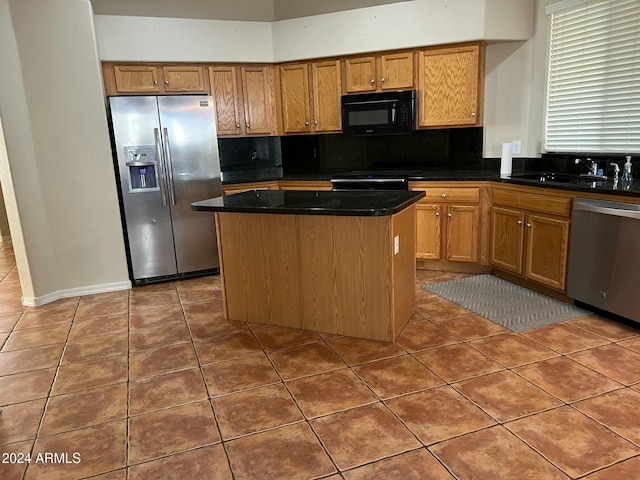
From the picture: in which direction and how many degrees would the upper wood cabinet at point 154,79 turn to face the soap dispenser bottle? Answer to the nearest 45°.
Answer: approximately 45° to its left

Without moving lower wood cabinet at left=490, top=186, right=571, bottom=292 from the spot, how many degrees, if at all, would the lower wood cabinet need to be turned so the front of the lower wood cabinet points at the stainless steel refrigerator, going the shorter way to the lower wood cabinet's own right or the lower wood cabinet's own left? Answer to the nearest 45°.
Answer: approximately 45° to the lower wood cabinet's own right

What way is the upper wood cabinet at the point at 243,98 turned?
toward the camera

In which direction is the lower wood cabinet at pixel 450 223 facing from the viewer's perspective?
toward the camera

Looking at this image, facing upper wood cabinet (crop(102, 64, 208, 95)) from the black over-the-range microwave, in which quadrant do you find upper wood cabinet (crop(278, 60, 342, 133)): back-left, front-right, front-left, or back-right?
front-right

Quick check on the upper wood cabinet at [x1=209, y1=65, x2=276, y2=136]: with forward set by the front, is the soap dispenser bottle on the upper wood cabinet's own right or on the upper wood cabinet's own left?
on the upper wood cabinet's own left

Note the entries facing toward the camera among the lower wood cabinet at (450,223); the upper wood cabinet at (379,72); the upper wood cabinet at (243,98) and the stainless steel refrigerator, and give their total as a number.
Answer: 4

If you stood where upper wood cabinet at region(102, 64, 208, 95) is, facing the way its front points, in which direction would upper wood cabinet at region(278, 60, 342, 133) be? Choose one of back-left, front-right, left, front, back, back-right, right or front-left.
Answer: left

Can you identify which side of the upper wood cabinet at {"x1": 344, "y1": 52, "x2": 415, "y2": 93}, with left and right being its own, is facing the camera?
front

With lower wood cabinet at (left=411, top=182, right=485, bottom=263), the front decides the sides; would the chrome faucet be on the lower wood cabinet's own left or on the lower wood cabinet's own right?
on the lower wood cabinet's own left

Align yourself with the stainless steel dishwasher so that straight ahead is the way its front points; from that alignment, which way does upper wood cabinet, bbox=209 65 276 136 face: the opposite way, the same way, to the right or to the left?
to the left

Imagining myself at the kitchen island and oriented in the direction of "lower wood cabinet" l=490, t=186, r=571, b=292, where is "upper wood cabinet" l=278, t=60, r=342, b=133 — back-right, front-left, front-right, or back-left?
front-left

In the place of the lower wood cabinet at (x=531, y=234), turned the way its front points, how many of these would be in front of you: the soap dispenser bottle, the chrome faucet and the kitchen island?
1

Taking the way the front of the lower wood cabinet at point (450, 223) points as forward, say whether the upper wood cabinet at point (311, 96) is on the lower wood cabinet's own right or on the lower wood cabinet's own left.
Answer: on the lower wood cabinet's own right

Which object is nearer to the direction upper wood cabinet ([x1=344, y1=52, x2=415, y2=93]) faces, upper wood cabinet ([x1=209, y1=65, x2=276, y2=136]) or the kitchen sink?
the kitchen sink

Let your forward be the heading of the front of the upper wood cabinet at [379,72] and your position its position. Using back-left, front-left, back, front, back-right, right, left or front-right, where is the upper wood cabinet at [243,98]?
right
